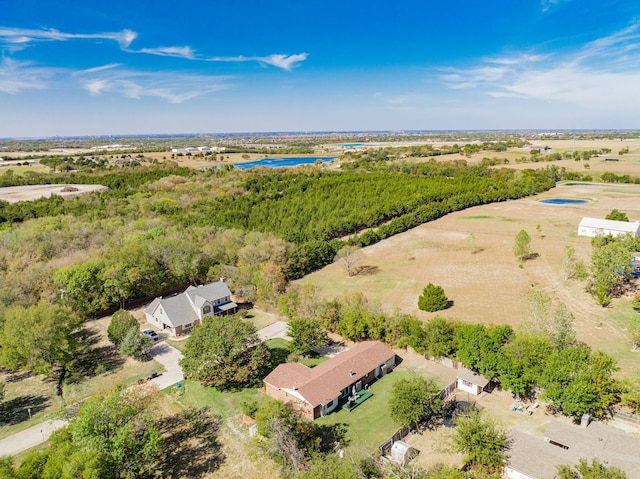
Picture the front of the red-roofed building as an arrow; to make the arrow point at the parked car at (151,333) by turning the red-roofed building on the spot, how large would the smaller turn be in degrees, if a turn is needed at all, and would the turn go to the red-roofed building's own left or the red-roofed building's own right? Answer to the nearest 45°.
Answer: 0° — it already faces it

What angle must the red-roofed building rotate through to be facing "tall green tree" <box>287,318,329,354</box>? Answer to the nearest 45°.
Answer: approximately 45° to its right

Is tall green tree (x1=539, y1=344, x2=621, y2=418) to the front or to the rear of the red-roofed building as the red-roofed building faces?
to the rear

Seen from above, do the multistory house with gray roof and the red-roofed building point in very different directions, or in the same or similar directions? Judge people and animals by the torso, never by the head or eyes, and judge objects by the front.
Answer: very different directions

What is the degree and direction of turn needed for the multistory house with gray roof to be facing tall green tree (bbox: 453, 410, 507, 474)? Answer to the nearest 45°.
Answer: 0° — it already faces it

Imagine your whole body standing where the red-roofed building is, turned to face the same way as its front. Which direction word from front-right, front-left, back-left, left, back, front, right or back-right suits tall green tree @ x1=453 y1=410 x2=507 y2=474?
back

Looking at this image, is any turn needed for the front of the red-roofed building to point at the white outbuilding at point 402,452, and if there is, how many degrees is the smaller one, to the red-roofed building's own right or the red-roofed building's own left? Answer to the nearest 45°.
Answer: approximately 180°

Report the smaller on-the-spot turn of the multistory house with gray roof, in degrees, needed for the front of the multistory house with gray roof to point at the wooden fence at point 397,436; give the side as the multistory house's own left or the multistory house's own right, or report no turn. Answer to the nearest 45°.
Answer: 0° — it already faces it

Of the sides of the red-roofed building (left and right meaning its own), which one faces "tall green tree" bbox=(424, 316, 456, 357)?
right

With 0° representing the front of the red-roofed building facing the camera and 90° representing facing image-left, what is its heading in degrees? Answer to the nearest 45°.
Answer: approximately 135°
